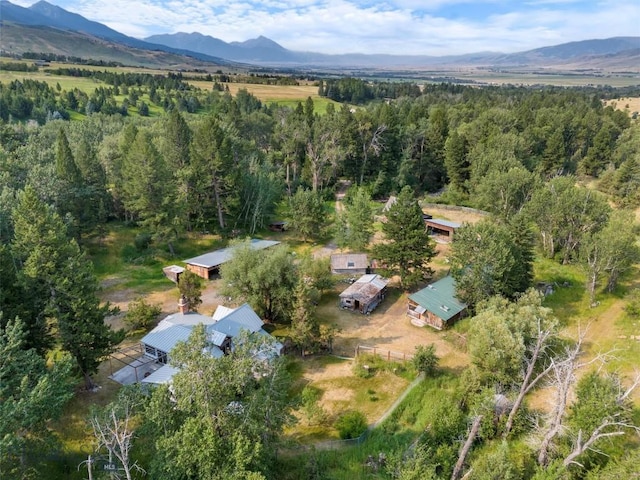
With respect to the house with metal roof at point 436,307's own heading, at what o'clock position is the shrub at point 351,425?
The shrub is roughly at 11 o'clock from the house with metal roof.

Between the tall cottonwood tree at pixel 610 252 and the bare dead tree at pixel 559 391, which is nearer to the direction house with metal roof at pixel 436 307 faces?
the bare dead tree

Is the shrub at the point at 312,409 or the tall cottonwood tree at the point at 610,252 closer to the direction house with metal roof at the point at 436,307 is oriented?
the shrub

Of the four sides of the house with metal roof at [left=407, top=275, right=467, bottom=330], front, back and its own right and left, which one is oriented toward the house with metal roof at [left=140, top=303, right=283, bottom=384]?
front

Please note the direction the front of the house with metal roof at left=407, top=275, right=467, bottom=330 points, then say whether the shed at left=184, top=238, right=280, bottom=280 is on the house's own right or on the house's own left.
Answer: on the house's own right

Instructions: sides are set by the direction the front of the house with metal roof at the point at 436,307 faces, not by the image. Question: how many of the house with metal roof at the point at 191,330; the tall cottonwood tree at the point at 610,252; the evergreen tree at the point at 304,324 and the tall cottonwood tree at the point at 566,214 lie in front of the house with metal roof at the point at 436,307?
2

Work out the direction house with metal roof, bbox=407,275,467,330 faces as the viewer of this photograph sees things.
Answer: facing the viewer and to the left of the viewer

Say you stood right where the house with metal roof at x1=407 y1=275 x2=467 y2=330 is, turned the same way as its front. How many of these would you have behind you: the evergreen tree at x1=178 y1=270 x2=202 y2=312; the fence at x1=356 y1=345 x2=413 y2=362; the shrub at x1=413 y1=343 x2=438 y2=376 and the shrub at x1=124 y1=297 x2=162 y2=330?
0

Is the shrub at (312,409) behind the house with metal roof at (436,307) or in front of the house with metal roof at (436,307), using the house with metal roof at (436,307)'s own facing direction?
in front

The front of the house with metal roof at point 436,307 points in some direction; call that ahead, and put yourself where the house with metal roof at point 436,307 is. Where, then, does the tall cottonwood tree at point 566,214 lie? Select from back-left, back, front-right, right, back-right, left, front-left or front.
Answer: back

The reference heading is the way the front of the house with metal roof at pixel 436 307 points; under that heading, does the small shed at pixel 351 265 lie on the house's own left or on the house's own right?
on the house's own right

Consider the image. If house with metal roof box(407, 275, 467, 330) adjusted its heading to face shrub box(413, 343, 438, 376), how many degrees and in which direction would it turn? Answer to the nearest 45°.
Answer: approximately 45° to its left

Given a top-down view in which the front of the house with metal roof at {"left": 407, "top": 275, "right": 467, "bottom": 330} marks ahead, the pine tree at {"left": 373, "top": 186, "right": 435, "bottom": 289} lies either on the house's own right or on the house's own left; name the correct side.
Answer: on the house's own right

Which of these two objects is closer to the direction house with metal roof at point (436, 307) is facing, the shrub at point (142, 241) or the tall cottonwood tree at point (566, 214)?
the shrub
